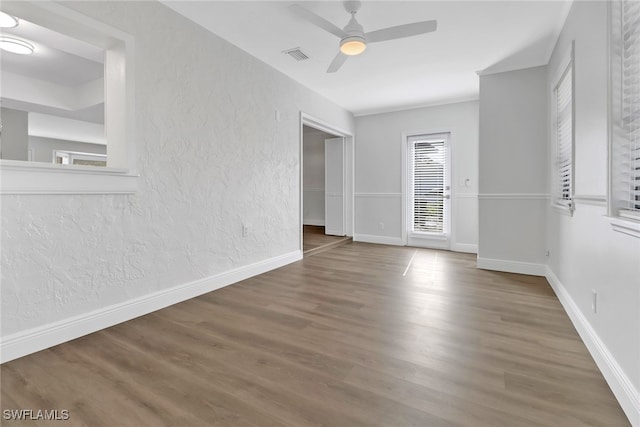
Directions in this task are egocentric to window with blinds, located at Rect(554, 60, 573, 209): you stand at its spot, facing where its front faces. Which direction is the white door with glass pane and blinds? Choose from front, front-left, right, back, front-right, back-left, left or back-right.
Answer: front-right

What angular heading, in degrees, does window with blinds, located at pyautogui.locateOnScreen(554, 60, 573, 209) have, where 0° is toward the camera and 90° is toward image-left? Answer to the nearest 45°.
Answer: approximately 90°

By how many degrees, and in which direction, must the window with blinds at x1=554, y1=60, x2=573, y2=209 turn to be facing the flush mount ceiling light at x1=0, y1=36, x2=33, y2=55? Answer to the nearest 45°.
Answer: approximately 45° to its left

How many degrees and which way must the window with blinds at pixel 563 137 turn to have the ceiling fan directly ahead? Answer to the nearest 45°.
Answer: approximately 45° to its left

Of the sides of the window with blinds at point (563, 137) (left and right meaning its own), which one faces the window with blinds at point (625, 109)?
left

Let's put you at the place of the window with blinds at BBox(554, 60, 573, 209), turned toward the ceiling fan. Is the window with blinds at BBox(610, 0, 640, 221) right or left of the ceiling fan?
left

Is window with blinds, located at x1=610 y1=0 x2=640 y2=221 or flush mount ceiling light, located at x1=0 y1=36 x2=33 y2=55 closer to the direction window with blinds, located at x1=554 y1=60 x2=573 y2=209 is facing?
the flush mount ceiling light

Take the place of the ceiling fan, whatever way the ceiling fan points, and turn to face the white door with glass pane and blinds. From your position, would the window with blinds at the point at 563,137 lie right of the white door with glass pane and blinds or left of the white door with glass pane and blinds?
right

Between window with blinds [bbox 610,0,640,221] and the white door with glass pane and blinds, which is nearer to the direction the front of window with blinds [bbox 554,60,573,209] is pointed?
the white door with glass pane and blinds

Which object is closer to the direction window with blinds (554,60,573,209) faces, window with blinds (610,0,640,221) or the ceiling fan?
the ceiling fan
